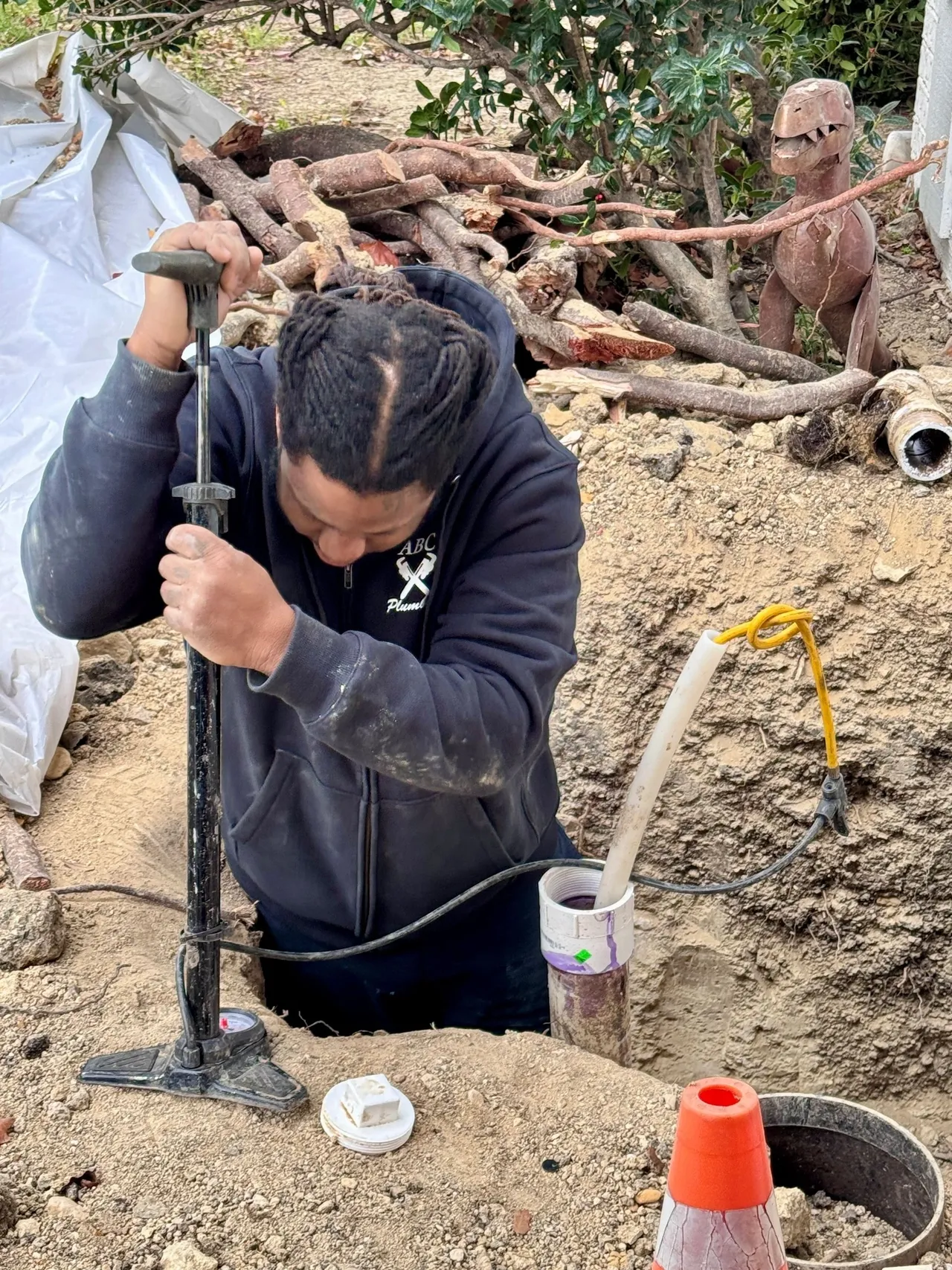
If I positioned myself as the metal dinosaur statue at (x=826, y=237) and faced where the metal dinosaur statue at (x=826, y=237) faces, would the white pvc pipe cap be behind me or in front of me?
in front

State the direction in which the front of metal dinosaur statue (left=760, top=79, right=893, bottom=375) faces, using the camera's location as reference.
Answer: facing the viewer and to the left of the viewer

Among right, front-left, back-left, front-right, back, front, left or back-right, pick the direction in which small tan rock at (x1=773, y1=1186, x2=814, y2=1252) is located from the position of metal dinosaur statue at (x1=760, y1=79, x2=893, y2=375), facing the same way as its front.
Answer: front-left

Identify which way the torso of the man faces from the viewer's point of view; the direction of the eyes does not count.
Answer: toward the camera

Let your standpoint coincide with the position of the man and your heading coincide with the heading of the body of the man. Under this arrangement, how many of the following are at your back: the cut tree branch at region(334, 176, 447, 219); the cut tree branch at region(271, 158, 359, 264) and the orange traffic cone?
2

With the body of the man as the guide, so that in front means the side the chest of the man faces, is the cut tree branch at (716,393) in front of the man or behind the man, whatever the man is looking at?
behind

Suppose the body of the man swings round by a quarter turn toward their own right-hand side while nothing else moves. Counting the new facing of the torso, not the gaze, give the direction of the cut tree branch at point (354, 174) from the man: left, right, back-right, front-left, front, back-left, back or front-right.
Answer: right

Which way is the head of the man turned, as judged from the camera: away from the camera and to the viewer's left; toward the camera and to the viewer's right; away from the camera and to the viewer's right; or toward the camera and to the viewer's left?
toward the camera and to the viewer's left

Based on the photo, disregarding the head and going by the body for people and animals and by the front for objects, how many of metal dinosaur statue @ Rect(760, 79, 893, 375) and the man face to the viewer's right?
0

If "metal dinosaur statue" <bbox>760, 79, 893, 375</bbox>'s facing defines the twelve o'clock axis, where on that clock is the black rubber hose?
The black rubber hose is roughly at 11 o'clock from the metal dinosaur statue.

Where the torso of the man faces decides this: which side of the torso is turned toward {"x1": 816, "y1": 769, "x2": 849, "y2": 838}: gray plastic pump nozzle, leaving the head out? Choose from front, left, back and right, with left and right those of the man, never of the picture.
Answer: left
